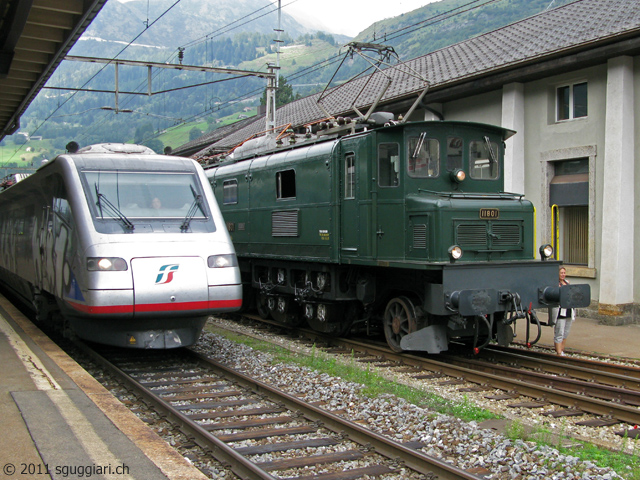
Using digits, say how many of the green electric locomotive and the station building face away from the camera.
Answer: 0

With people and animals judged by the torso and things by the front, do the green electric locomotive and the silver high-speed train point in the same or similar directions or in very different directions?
same or similar directions

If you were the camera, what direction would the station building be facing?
facing the viewer and to the left of the viewer

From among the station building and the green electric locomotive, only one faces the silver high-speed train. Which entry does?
the station building

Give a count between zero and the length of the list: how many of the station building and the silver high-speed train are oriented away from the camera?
0

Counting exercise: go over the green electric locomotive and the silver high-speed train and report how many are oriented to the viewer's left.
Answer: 0

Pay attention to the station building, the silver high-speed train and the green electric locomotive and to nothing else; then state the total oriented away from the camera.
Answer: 0

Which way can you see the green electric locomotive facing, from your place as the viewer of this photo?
facing the viewer and to the right of the viewer

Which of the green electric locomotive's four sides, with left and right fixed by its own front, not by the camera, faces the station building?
left

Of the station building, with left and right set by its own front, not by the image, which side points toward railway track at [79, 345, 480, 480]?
front

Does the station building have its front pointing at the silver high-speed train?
yes
